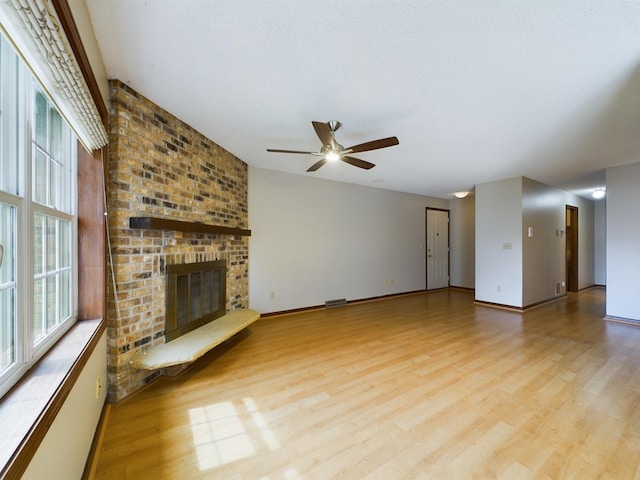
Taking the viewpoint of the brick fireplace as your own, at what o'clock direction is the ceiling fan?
The ceiling fan is roughly at 11 o'clock from the brick fireplace.

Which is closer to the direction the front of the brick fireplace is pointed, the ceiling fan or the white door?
the ceiling fan

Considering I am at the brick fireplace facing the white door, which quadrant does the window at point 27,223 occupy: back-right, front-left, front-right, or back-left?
back-right

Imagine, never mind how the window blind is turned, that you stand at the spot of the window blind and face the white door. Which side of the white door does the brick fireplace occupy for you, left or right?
left

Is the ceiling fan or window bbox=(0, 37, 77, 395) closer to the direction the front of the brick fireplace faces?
the ceiling fan

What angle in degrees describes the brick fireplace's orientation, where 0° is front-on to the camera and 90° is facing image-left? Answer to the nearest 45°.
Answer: approximately 315°

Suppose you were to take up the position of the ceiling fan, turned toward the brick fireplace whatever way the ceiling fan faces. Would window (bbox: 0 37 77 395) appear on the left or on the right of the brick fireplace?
left

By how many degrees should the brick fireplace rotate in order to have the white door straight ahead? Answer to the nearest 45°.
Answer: approximately 45° to its left

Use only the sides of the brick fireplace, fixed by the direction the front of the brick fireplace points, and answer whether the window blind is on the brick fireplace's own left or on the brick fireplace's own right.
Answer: on the brick fireplace's own right

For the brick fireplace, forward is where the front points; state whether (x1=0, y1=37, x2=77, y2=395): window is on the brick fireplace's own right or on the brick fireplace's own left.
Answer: on the brick fireplace's own right
